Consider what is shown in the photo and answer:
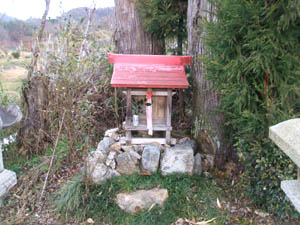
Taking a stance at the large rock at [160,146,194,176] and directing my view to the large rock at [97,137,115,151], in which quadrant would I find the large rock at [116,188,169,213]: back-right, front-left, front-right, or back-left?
front-left

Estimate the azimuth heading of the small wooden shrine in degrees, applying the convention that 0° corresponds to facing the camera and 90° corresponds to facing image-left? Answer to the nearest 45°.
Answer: approximately 0°

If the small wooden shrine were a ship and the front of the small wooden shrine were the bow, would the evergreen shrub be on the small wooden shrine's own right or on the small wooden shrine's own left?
on the small wooden shrine's own left

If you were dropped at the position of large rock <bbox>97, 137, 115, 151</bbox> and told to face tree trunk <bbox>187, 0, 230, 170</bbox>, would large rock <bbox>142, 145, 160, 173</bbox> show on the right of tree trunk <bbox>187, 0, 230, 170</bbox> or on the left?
right

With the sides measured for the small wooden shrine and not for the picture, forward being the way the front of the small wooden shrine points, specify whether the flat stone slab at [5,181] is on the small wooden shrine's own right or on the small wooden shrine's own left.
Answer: on the small wooden shrine's own right

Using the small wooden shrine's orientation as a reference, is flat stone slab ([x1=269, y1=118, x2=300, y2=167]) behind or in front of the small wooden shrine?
in front

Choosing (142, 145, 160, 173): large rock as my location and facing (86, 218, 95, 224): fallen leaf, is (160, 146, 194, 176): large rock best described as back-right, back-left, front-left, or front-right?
back-left

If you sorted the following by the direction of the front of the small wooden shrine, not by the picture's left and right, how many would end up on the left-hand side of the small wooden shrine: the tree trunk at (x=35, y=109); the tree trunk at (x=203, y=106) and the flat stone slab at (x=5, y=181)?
1
